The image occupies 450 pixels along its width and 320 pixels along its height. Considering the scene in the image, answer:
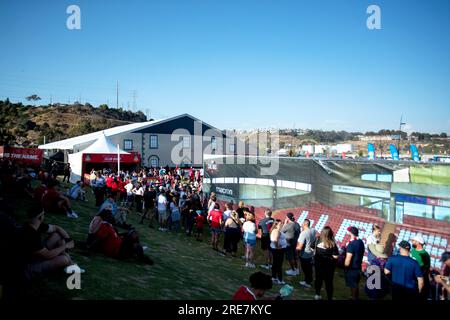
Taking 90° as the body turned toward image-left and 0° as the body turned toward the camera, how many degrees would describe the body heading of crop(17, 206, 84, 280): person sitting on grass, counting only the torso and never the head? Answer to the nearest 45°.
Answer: approximately 270°

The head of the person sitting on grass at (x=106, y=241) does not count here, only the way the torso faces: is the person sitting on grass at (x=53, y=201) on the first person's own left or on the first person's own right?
on the first person's own left

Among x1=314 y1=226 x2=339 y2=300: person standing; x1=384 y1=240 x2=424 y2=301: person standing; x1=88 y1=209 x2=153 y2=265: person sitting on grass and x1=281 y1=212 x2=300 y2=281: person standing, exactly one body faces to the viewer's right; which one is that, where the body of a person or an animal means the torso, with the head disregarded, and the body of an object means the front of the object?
the person sitting on grass

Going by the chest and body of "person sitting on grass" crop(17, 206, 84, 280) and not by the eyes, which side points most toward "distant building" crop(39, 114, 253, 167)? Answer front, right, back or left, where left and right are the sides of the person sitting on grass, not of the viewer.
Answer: left

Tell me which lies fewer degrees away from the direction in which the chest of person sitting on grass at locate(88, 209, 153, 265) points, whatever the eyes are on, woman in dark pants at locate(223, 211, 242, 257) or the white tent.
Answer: the woman in dark pants

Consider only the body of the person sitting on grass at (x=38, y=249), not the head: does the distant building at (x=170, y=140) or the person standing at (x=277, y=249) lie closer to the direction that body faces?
the person standing

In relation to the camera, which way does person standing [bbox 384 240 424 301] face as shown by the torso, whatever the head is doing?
away from the camera
